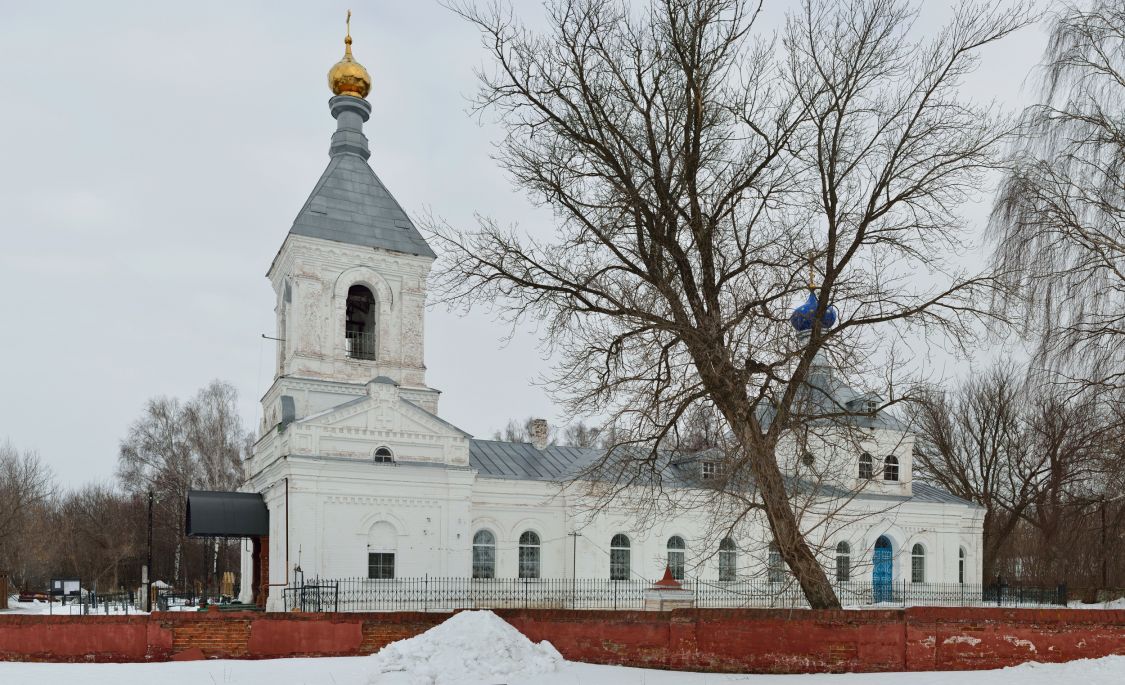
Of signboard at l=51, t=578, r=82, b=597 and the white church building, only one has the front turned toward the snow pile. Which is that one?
the signboard

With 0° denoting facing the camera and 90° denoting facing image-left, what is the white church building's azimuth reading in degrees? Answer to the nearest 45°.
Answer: approximately 90°

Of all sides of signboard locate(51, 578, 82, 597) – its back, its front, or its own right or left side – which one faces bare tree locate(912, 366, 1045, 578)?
left

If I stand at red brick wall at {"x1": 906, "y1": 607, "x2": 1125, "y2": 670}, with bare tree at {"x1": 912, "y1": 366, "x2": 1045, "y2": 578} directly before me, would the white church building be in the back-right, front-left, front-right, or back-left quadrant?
front-left

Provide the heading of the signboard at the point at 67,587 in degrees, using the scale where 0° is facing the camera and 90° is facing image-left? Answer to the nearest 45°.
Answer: approximately 0°

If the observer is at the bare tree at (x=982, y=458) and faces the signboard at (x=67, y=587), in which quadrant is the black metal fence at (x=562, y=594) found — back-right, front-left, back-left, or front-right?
front-left

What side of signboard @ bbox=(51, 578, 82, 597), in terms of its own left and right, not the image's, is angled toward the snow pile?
front

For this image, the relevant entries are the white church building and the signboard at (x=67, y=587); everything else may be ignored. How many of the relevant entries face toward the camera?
1

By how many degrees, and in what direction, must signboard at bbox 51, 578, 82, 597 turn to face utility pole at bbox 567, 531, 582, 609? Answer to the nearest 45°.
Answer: approximately 45° to its left
